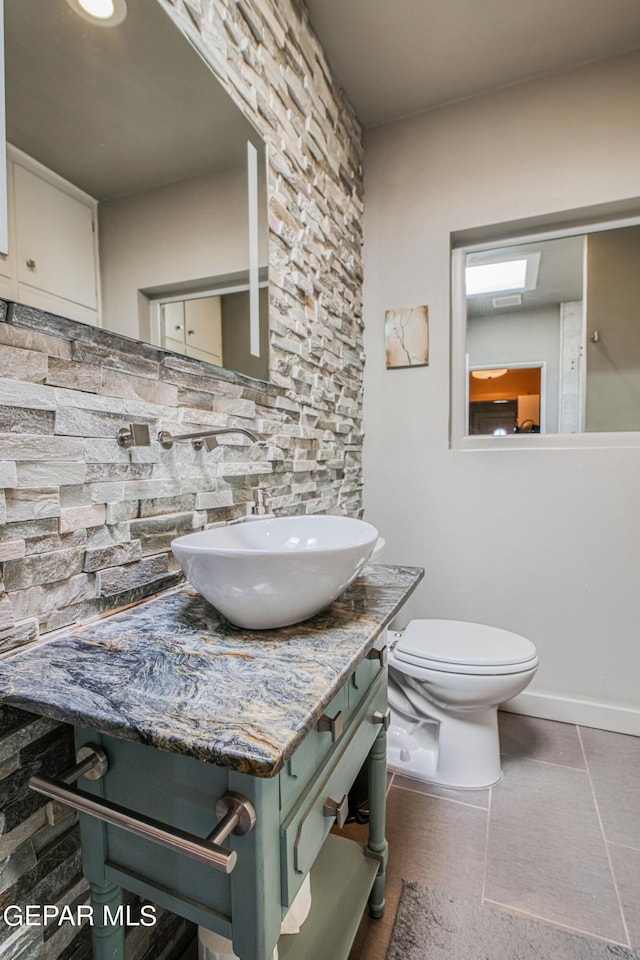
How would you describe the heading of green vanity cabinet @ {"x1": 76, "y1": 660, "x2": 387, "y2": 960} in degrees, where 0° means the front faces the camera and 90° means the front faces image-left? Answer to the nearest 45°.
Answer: approximately 315°

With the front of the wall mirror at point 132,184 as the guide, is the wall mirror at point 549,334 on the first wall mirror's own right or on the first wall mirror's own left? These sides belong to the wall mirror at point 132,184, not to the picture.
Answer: on the first wall mirror's own left

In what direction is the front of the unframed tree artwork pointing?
toward the camera

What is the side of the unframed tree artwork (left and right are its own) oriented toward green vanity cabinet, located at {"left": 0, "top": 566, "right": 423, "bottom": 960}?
front

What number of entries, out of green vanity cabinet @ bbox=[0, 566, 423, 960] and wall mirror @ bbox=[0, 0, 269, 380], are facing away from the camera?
0

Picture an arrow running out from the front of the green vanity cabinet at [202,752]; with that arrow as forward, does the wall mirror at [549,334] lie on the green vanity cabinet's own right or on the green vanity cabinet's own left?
on the green vanity cabinet's own left

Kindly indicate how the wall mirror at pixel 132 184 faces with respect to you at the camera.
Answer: facing the viewer and to the right of the viewer

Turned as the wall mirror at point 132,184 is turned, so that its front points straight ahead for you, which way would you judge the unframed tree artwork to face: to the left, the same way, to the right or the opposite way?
to the right

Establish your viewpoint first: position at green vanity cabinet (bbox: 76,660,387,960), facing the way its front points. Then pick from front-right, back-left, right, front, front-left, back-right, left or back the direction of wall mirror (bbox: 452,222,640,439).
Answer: left

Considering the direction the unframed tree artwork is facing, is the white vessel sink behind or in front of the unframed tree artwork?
in front

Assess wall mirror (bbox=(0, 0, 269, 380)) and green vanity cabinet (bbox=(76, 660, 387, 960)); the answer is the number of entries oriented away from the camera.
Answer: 0
